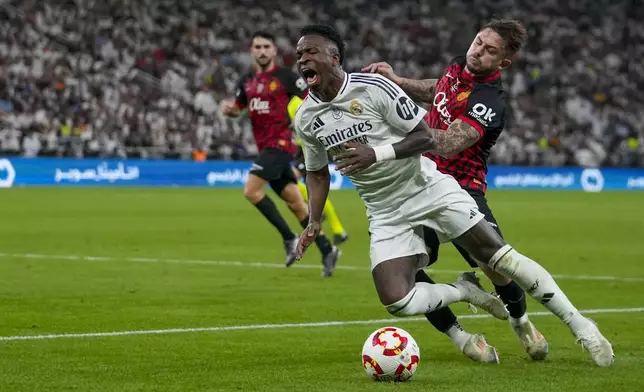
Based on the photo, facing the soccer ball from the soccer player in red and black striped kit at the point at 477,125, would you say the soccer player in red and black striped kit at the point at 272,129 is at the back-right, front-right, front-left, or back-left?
back-right

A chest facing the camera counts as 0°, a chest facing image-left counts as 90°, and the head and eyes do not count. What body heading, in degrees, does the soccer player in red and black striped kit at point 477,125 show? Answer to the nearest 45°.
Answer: approximately 45°

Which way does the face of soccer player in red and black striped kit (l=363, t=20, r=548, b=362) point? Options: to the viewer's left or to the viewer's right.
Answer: to the viewer's left

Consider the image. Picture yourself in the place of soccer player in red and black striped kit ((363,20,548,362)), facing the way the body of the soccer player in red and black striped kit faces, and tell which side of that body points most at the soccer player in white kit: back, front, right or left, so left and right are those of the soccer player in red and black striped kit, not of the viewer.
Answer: front

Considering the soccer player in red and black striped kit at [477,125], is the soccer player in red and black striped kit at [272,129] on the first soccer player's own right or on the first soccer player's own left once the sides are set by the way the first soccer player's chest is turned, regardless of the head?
on the first soccer player's own right
